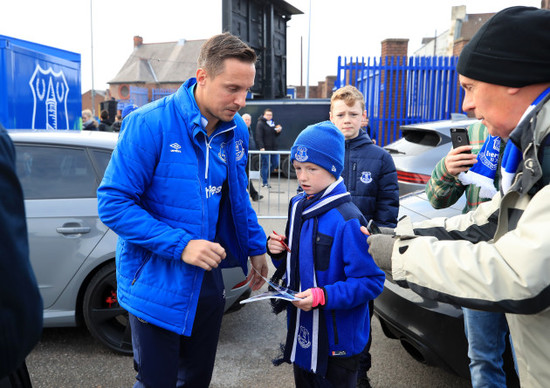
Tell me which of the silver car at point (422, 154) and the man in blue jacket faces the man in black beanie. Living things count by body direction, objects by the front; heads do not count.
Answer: the man in blue jacket

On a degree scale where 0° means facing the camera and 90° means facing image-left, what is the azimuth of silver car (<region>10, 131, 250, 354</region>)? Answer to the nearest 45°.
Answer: approximately 90°

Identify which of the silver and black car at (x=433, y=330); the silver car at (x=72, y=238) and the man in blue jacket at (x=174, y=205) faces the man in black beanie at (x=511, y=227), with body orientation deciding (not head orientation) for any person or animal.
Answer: the man in blue jacket

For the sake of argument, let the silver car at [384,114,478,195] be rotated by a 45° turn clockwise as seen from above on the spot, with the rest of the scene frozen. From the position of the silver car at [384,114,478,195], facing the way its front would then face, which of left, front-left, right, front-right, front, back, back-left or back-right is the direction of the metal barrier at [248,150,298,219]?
back-left

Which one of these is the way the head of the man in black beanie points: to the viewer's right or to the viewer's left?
to the viewer's left

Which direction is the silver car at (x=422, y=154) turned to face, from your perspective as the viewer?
facing away from the viewer and to the right of the viewer

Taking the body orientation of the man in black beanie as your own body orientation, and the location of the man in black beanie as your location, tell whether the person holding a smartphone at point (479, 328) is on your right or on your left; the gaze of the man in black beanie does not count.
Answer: on your right

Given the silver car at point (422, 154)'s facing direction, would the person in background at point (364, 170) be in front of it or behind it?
behind

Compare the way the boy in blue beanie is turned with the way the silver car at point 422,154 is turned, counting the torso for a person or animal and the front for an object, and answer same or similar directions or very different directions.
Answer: very different directions

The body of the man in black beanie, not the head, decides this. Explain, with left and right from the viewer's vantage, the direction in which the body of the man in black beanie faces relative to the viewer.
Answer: facing to the left of the viewer
